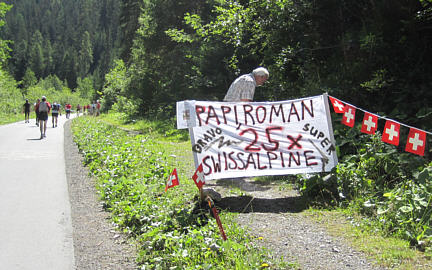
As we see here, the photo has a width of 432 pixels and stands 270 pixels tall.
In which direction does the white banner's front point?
toward the camera

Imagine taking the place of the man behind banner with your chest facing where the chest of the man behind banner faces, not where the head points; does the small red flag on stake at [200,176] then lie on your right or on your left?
on your right

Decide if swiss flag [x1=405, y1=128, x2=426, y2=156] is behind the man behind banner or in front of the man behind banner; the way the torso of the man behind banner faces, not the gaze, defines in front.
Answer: in front

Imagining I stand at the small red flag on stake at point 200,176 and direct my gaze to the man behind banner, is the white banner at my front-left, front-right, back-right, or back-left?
front-right

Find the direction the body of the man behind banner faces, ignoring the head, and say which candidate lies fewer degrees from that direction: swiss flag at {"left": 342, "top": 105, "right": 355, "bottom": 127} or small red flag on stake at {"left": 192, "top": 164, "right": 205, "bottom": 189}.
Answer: the swiss flag

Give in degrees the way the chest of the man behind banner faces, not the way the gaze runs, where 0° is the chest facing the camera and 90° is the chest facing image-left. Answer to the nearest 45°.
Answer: approximately 270°

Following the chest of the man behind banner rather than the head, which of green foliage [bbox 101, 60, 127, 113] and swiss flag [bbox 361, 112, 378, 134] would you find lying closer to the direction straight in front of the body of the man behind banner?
the swiss flag

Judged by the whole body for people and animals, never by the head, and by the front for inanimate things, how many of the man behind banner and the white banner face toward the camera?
1

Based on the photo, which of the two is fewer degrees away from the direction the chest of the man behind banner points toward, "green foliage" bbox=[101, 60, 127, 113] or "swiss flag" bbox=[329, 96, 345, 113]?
the swiss flag

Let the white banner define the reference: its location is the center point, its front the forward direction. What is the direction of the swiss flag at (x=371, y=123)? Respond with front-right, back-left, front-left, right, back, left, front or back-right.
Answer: left

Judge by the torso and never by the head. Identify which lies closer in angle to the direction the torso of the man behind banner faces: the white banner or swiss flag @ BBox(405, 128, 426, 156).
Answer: the swiss flag

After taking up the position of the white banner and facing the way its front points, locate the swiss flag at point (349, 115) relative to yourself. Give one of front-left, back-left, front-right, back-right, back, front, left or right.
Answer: left

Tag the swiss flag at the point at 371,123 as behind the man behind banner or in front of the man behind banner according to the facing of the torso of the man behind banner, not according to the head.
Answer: in front

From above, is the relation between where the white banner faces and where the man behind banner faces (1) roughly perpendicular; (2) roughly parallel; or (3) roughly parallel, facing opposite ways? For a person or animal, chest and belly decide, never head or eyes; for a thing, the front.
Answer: roughly perpendicular

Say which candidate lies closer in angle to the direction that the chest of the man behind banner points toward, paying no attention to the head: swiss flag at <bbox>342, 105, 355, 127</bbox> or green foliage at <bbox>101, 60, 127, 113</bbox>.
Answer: the swiss flag

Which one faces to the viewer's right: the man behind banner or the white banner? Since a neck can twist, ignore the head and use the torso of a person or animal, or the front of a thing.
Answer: the man behind banner
